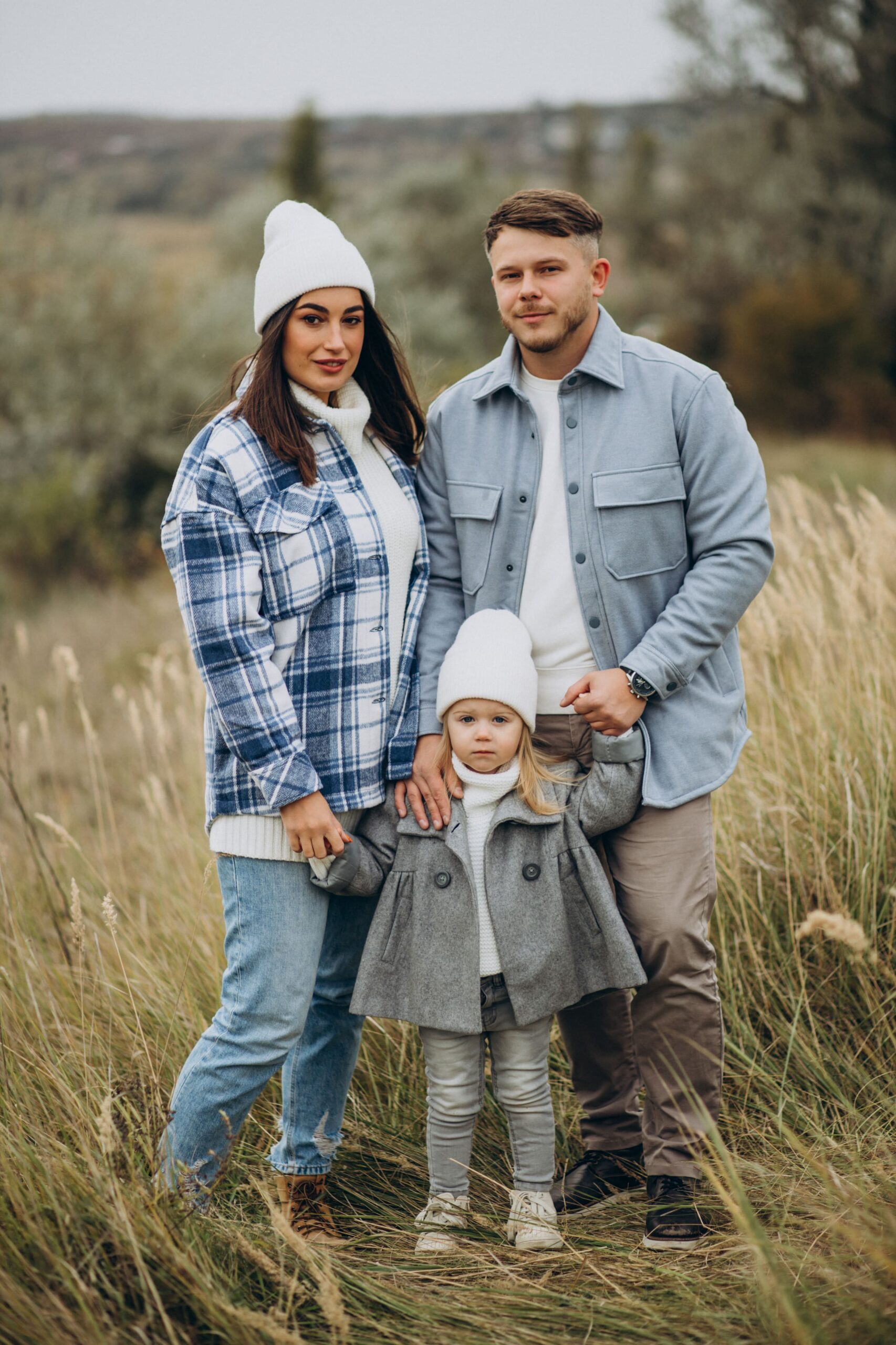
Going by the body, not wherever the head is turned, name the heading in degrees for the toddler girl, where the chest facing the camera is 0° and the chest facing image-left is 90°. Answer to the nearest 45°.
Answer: approximately 0°

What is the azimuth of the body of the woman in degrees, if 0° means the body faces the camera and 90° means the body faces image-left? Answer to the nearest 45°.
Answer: approximately 315°

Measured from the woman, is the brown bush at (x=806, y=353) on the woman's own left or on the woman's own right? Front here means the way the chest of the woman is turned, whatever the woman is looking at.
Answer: on the woman's own left

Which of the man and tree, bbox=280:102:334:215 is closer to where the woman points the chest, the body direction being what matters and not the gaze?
the man
